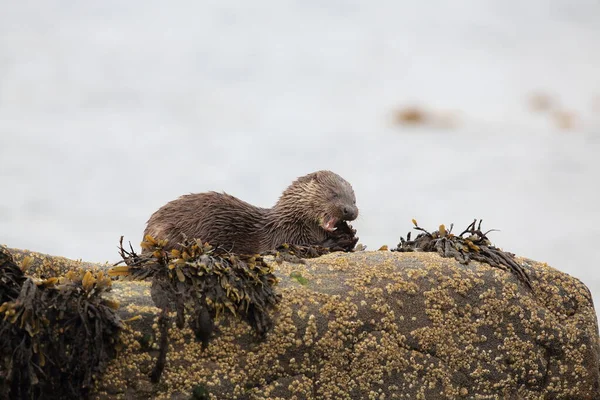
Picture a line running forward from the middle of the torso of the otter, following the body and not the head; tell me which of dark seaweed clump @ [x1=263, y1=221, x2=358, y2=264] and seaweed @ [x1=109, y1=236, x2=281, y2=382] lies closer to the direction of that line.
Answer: the dark seaweed clump

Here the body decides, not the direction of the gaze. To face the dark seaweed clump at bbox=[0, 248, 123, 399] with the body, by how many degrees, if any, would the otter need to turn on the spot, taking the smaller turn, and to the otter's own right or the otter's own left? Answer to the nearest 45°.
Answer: approximately 135° to the otter's own right

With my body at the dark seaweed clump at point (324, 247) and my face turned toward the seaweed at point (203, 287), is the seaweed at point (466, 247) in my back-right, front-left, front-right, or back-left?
back-left

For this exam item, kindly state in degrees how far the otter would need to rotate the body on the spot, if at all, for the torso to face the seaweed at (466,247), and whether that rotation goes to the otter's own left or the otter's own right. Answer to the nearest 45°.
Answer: approximately 45° to the otter's own right

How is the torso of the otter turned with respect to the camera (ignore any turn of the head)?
to the viewer's right

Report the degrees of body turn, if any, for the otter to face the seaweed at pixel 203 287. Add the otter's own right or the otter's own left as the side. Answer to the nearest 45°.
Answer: approximately 90° to the otter's own right
